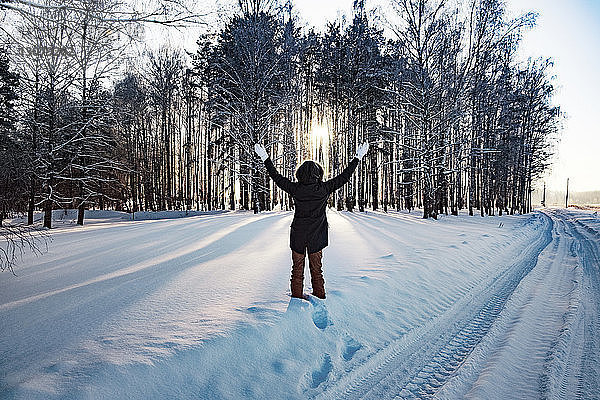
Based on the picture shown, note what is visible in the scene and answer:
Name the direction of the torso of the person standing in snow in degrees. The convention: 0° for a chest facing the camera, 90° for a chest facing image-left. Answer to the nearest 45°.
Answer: approximately 180°

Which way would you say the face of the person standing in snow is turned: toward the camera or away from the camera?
away from the camera
